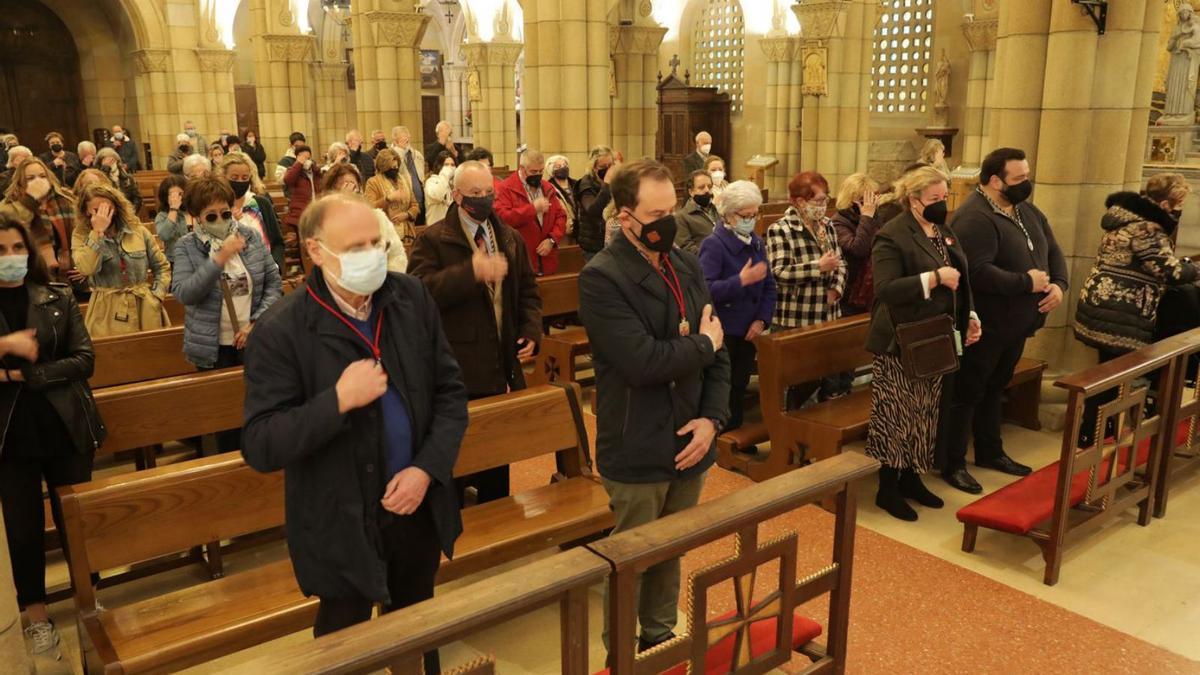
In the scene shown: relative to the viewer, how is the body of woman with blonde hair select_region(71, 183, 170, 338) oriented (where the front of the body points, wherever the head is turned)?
toward the camera

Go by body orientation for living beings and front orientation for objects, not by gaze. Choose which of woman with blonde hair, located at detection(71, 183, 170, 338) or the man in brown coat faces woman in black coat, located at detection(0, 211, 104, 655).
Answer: the woman with blonde hair

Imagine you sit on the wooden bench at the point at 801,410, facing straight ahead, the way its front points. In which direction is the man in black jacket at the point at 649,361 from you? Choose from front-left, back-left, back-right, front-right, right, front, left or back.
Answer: front-right

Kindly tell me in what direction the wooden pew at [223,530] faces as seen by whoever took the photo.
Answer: facing the viewer and to the right of the viewer

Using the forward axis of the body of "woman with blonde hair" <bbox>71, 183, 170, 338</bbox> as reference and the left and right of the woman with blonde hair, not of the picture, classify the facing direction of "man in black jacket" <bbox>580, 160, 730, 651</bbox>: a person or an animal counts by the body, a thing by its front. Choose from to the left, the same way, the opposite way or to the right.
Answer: the same way

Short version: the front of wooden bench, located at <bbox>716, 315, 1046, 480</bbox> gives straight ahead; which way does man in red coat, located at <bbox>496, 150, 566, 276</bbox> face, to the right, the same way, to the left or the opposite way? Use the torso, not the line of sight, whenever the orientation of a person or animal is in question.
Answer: the same way

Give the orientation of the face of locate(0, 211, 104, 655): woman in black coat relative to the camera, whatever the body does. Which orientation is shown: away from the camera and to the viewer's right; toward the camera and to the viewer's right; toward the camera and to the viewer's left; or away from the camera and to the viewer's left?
toward the camera and to the viewer's right

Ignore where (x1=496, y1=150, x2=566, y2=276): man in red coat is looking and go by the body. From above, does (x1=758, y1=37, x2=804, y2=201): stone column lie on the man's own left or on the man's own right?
on the man's own left

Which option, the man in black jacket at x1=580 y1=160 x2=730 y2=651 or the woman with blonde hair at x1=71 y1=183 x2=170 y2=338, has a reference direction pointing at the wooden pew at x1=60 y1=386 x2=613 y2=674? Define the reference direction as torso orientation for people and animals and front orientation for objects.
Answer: the woman with blonde hair

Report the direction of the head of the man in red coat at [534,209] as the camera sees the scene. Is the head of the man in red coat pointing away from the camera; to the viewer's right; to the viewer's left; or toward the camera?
toward the camera

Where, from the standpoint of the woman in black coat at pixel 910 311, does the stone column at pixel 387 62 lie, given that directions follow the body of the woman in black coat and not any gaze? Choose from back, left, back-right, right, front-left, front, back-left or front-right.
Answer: back

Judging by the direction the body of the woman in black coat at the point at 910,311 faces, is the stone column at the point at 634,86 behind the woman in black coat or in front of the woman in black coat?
behind

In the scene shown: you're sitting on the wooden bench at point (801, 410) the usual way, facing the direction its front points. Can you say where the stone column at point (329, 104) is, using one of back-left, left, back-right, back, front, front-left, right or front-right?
back

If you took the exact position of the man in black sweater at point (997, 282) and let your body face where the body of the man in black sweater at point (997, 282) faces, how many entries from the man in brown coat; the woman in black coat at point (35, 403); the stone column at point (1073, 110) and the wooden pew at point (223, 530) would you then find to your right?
3

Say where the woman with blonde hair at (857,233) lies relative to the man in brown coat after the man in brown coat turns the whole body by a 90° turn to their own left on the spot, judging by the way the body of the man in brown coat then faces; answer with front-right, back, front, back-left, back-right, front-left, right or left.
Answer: front

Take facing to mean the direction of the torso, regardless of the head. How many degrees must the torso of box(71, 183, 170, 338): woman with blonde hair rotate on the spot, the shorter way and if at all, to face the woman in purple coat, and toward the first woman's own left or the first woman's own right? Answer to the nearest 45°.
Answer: approximately 45° to the first woman's own left

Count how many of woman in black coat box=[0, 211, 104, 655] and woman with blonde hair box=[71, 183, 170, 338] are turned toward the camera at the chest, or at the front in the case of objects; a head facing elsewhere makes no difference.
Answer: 2

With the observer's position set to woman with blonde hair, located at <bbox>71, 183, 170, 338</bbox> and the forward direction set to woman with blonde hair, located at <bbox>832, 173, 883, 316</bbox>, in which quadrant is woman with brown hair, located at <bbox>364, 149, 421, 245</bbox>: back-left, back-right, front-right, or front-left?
front-left

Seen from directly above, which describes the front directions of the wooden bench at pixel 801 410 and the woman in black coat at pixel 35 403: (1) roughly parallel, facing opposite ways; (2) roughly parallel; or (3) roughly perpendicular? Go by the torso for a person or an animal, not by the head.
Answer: roughly parallel
